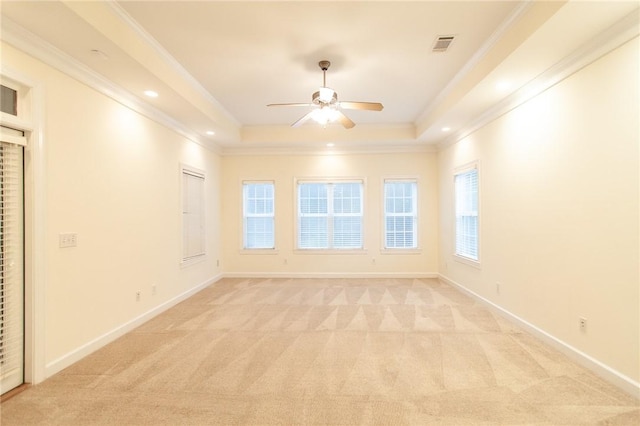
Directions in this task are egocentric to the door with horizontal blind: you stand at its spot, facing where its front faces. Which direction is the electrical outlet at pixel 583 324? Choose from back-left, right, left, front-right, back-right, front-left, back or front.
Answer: front-right

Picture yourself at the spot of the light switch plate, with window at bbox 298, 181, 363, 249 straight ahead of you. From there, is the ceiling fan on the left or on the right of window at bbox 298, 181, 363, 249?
right

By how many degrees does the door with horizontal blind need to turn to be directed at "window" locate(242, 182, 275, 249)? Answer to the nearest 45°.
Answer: approximately 45° to its left

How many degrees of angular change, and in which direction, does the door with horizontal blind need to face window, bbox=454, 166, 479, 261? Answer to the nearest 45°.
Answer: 0° — it already faces it

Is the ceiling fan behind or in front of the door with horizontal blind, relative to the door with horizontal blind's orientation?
in front

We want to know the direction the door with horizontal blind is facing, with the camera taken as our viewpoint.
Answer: facing to the right of the viewer

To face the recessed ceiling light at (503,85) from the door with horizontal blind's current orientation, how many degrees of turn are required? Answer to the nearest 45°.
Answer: approximately 45° to its right

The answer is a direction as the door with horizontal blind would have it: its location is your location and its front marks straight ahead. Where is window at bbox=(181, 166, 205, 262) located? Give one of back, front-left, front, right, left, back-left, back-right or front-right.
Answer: front-left
